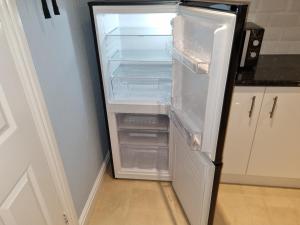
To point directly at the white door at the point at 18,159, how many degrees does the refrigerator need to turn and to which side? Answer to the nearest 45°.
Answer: approximately 45° to its right

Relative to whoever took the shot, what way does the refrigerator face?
facing the viewer
